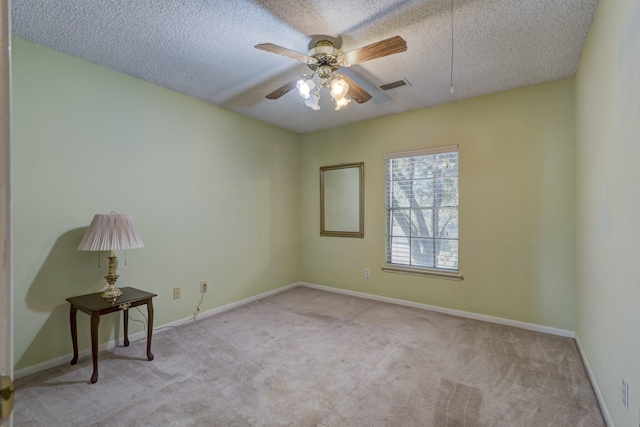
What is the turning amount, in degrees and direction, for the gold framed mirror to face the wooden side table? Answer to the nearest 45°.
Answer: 0° — it already faces it

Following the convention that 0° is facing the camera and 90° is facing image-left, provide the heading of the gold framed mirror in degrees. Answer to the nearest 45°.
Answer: approximately 45°

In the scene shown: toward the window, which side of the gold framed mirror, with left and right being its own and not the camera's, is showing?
left

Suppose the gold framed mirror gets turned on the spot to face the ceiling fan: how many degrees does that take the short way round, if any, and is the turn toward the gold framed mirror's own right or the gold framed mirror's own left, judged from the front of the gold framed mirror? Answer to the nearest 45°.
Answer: approximately 45° to the gold framed mirror's own left
